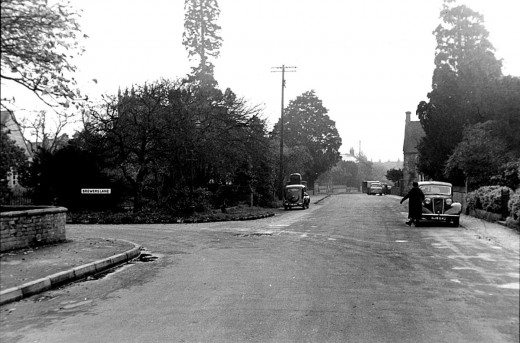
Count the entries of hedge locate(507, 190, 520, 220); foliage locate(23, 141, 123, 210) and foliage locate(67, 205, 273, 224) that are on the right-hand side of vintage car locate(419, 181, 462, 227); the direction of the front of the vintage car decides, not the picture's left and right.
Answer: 2

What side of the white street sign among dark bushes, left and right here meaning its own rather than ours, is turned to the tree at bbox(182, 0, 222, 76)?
back

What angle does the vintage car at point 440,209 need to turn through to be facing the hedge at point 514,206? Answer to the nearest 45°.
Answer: approximately 45° to its left

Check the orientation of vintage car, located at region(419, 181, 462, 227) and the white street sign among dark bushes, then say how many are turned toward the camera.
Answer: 2

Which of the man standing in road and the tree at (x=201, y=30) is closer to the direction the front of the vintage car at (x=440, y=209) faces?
the man standing in road

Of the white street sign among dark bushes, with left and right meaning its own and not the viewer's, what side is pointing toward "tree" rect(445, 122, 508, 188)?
left

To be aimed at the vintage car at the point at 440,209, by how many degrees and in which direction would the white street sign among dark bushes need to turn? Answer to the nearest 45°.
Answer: approximately 45° to its left

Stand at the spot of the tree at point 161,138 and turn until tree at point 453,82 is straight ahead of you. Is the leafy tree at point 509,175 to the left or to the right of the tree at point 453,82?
right

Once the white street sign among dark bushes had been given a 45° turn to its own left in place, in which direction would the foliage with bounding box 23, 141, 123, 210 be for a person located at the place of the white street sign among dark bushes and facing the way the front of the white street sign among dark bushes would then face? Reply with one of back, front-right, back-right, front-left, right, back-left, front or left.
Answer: back

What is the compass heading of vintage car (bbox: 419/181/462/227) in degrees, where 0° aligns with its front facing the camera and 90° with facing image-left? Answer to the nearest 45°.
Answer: approximately 0°

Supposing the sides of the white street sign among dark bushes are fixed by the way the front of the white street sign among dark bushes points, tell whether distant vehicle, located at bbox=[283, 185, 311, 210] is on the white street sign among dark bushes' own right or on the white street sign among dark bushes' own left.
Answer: on the white street sign among dark bushes' own left

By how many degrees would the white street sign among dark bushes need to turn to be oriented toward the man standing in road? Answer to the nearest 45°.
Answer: approximately 45° to its left

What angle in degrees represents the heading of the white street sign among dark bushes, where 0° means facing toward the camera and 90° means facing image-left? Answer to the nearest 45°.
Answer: approximately 0°
